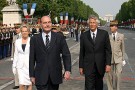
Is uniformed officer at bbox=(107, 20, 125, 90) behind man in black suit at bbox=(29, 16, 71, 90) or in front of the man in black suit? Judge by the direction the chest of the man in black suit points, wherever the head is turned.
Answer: behind

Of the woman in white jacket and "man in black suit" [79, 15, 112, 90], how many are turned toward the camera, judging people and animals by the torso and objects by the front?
2

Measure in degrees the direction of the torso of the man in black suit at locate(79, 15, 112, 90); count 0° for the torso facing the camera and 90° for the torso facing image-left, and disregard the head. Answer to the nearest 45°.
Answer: approximately 0°

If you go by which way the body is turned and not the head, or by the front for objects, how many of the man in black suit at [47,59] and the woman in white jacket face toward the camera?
2

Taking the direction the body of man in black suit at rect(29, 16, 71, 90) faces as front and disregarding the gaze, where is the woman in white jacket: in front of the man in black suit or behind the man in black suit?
behind

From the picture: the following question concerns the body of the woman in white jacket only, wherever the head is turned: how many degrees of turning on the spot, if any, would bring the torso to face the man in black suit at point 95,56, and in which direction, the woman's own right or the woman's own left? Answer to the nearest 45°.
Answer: approximately 45° to the woman's own left

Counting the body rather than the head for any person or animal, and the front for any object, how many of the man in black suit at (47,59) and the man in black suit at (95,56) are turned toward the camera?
2

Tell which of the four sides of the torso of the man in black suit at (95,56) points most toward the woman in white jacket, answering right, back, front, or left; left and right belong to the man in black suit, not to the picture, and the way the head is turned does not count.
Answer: right

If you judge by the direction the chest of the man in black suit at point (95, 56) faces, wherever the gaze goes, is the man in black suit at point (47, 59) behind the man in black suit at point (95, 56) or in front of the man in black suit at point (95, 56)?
in front
